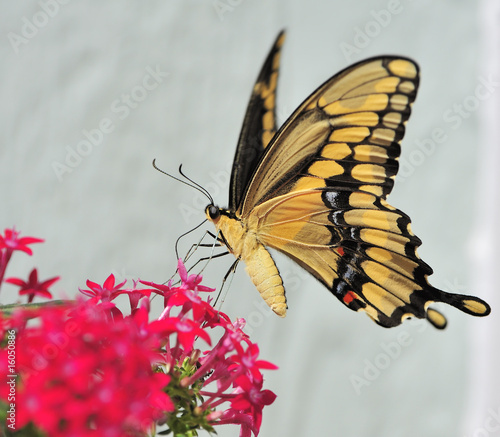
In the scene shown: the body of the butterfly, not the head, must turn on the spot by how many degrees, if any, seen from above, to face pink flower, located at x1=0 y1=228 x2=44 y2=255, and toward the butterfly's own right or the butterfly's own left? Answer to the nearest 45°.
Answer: approximately 45° to the butterfly's own left

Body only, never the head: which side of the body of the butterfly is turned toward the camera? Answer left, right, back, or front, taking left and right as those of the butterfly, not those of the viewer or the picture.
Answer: left
